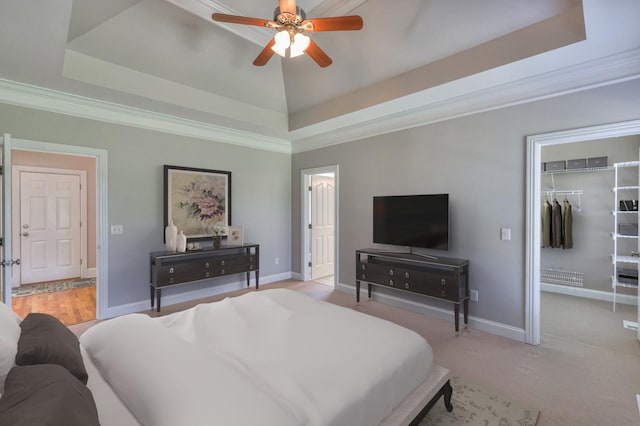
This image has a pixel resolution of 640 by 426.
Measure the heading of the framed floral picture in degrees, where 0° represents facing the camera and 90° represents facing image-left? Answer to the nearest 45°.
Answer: approximately 315°

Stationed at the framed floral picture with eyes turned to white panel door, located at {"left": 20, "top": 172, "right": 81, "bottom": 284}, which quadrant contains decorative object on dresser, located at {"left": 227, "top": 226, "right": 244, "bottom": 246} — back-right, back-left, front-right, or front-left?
back-right

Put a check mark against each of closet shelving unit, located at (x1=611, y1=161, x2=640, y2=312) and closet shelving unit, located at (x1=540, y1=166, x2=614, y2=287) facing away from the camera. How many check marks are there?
0

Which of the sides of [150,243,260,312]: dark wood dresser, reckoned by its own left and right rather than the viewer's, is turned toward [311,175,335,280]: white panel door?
left

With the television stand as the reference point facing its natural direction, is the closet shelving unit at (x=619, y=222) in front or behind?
behind

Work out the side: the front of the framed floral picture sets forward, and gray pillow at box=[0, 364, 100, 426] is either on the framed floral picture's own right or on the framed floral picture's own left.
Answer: on the framed floral picture's own right

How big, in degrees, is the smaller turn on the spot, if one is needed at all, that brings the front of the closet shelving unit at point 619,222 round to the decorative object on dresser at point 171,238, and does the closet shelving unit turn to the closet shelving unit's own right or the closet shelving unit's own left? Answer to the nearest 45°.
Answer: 0° — it already faces it

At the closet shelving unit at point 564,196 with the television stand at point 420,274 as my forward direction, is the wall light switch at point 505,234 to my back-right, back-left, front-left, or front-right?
front-left

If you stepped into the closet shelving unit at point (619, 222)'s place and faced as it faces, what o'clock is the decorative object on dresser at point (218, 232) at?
The decorative object on dresser is roughly at 12 o'clock from the closet shelving unit.

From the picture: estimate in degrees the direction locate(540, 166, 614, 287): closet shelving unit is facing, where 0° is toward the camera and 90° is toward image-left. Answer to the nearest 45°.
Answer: approximately 45°

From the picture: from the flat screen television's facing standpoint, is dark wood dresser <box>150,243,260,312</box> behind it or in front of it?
in front

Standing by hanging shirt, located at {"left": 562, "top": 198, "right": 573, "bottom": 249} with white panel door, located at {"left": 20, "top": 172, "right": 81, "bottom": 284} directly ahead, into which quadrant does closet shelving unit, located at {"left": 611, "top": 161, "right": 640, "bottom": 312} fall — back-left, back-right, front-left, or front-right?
back-left

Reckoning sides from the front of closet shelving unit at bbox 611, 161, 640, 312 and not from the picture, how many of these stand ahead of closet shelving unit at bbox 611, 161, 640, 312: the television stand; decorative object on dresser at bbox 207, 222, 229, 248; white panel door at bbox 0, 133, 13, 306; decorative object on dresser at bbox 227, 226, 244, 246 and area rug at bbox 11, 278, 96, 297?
5

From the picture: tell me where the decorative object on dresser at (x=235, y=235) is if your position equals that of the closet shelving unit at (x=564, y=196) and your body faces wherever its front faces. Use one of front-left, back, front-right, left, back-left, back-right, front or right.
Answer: front

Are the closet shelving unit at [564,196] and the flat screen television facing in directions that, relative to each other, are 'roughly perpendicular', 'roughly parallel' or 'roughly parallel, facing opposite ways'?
roughly parallel

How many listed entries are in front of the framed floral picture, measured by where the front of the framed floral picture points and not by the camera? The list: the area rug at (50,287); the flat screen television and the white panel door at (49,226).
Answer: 1

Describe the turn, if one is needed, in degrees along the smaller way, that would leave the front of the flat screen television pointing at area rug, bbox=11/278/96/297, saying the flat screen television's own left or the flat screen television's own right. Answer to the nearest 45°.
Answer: approximately 45° to the flat screen television's own right

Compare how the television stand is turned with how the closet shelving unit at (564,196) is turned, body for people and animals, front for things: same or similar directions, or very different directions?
same or similar directions

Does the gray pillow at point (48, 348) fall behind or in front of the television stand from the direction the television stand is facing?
in front
